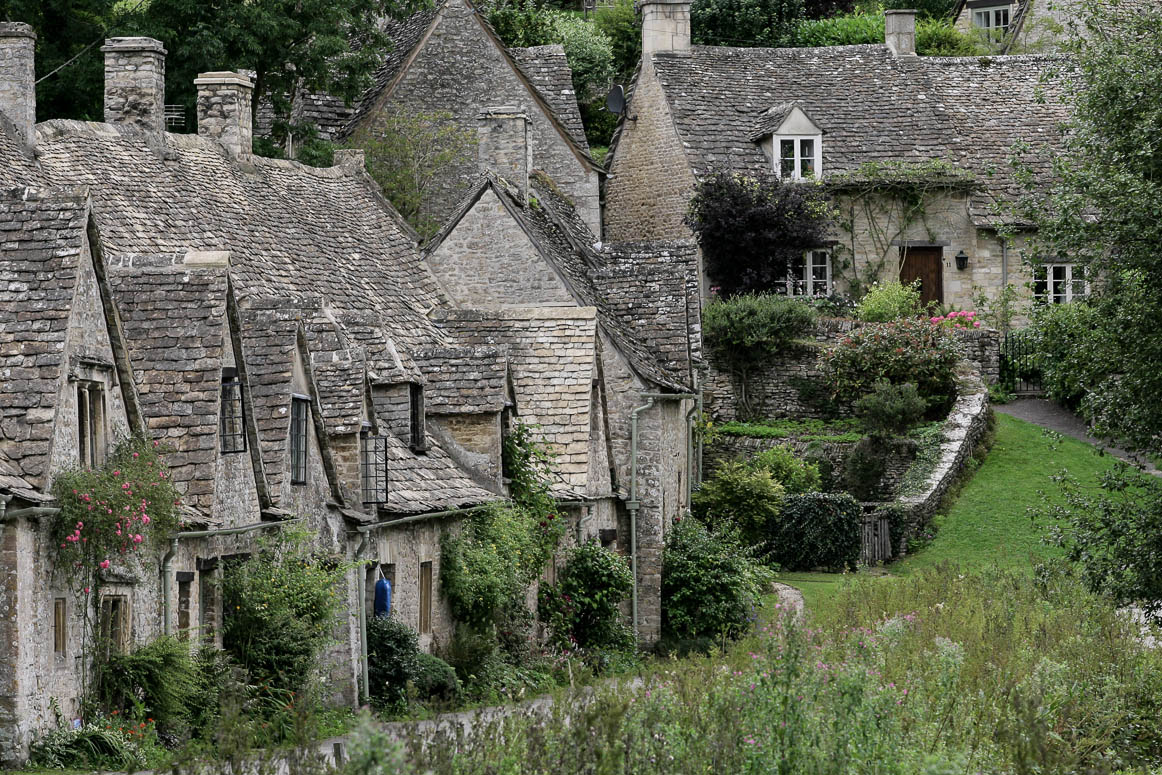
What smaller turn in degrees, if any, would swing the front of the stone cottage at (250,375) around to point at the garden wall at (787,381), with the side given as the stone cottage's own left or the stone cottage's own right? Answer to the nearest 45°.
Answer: approximately 90° to the stone cottage's own left

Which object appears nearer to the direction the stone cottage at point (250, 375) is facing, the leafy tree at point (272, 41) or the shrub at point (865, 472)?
the shrub

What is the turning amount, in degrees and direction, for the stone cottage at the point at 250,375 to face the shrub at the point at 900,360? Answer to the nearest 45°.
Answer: approximately 90° to its left

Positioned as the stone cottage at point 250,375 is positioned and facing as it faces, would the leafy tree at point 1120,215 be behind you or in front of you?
in front

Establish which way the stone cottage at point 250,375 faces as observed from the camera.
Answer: facing the viewer and to the right of the viewer

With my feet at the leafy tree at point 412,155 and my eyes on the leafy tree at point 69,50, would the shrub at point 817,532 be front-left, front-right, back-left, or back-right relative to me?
back-left

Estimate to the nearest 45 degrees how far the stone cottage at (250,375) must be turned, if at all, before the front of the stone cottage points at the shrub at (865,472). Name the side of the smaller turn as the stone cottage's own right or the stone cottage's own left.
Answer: approximately 90° to the stone cottage's own left

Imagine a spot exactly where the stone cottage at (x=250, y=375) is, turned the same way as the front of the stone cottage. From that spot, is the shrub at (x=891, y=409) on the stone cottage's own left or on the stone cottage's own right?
on the stone cottage's own left

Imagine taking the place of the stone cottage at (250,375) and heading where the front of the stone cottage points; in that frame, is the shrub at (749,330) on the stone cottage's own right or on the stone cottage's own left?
on the stone cottage's own left

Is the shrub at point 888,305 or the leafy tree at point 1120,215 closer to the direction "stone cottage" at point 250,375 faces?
the leafy tree
